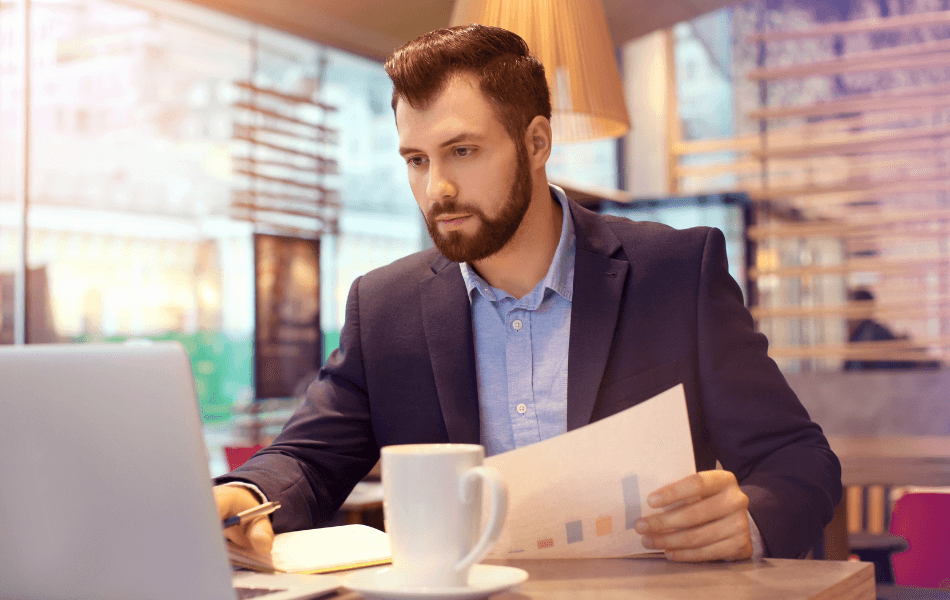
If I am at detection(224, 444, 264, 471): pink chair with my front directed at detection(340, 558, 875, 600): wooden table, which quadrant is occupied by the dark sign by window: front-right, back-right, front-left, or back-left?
back-left

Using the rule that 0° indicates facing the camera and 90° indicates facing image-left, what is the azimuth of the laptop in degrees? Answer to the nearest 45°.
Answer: approximately 225°

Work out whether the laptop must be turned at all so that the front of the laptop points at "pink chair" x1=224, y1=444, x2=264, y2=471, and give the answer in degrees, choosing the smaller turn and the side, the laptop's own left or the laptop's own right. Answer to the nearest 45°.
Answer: approximately 45° to the laptop's own left

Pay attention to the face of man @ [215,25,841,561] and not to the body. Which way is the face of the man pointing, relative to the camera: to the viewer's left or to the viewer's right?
to the viewer's left

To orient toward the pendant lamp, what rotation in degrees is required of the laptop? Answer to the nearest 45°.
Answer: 0° — it already faces it
